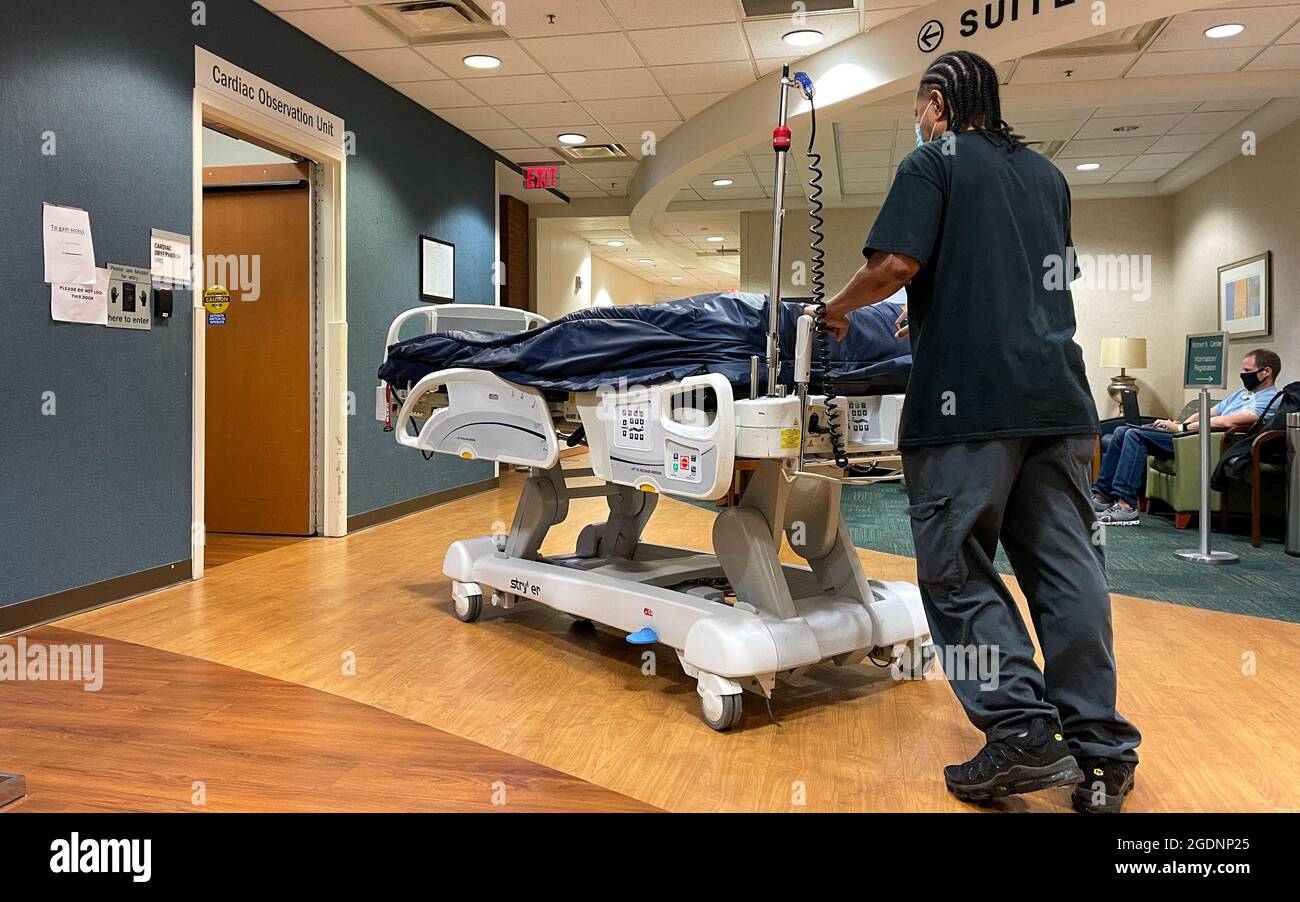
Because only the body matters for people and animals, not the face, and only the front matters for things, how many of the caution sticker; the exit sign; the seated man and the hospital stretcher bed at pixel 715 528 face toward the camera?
2

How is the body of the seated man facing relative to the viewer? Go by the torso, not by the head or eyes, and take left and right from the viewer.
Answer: facing to the left of the viewer

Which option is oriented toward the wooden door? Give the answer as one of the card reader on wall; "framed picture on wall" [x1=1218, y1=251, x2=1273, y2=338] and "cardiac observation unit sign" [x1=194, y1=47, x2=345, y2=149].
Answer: the framed picture on wall

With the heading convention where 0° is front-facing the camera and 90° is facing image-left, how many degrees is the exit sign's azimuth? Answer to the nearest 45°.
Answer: approximately 0°

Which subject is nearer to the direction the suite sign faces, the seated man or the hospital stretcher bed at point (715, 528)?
the hospital stretcher bed

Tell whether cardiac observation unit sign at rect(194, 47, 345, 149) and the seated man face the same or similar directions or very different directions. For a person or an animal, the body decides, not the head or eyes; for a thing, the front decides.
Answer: very different directions

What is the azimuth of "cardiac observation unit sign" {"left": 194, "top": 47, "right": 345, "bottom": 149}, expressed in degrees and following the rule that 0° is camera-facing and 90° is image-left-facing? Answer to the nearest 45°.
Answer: approximately 315°
